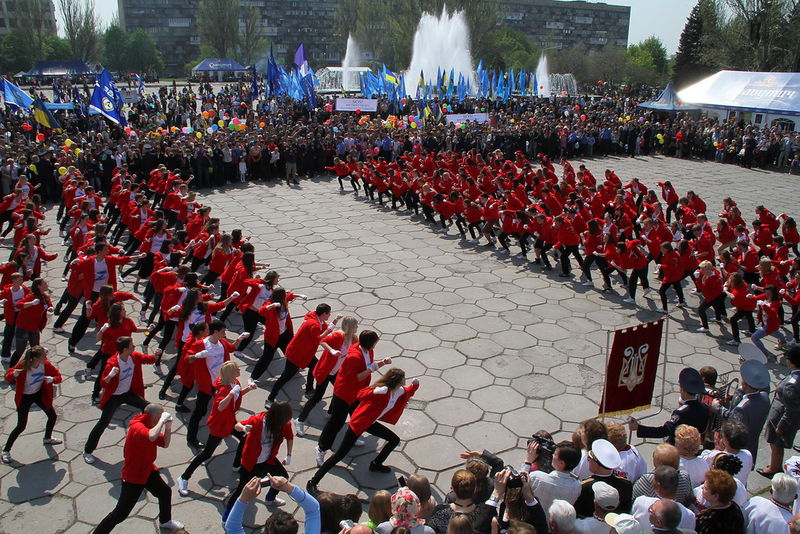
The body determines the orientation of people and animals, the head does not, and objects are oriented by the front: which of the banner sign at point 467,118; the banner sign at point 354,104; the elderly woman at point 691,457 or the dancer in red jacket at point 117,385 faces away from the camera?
the elderly woman

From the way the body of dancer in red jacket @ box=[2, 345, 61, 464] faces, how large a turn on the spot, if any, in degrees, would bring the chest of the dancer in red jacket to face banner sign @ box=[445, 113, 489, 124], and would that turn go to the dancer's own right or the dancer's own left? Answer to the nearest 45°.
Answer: approximately 135° to the dancer's own left

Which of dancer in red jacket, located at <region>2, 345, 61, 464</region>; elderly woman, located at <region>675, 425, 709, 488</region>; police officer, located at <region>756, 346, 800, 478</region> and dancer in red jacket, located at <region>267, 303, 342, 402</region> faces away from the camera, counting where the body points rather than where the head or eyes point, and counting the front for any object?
the elderly woman

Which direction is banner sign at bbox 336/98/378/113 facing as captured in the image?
toward the camera

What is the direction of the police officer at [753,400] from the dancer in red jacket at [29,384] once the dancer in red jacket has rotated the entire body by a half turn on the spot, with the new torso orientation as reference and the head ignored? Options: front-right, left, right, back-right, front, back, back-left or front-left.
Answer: back-right

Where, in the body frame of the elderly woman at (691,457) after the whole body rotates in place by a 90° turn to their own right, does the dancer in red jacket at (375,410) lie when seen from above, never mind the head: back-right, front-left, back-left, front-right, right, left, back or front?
back

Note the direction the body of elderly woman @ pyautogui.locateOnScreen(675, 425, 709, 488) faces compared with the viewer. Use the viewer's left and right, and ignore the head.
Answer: facing away from the viewer

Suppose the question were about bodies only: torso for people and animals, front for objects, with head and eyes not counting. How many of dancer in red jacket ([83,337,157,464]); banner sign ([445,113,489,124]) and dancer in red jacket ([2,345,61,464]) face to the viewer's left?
0

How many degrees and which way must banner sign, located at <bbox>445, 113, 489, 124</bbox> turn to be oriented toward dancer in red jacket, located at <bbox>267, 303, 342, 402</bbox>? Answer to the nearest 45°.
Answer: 0° — it already faces them

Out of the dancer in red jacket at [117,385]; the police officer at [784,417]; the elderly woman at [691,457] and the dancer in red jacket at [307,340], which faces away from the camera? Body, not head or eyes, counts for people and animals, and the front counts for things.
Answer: the elderly woman

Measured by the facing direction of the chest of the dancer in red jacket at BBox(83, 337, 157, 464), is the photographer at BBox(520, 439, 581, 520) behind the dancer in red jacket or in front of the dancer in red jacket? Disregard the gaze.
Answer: in front

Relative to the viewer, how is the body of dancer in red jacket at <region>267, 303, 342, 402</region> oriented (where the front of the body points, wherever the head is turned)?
to the viewer's right

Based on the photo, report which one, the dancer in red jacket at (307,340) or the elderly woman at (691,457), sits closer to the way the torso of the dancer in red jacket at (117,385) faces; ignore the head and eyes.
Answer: the elderly woman

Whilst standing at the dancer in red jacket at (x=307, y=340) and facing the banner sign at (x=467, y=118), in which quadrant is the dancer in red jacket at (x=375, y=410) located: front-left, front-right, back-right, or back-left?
back-right

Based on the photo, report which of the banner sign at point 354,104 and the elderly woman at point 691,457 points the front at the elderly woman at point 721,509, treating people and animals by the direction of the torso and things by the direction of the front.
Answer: the banner sign

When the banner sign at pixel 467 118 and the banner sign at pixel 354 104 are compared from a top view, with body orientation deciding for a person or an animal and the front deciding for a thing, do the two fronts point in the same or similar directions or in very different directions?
same or similar directions

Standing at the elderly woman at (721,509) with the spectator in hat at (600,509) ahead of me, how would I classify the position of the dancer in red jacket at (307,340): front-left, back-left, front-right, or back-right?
front-right
